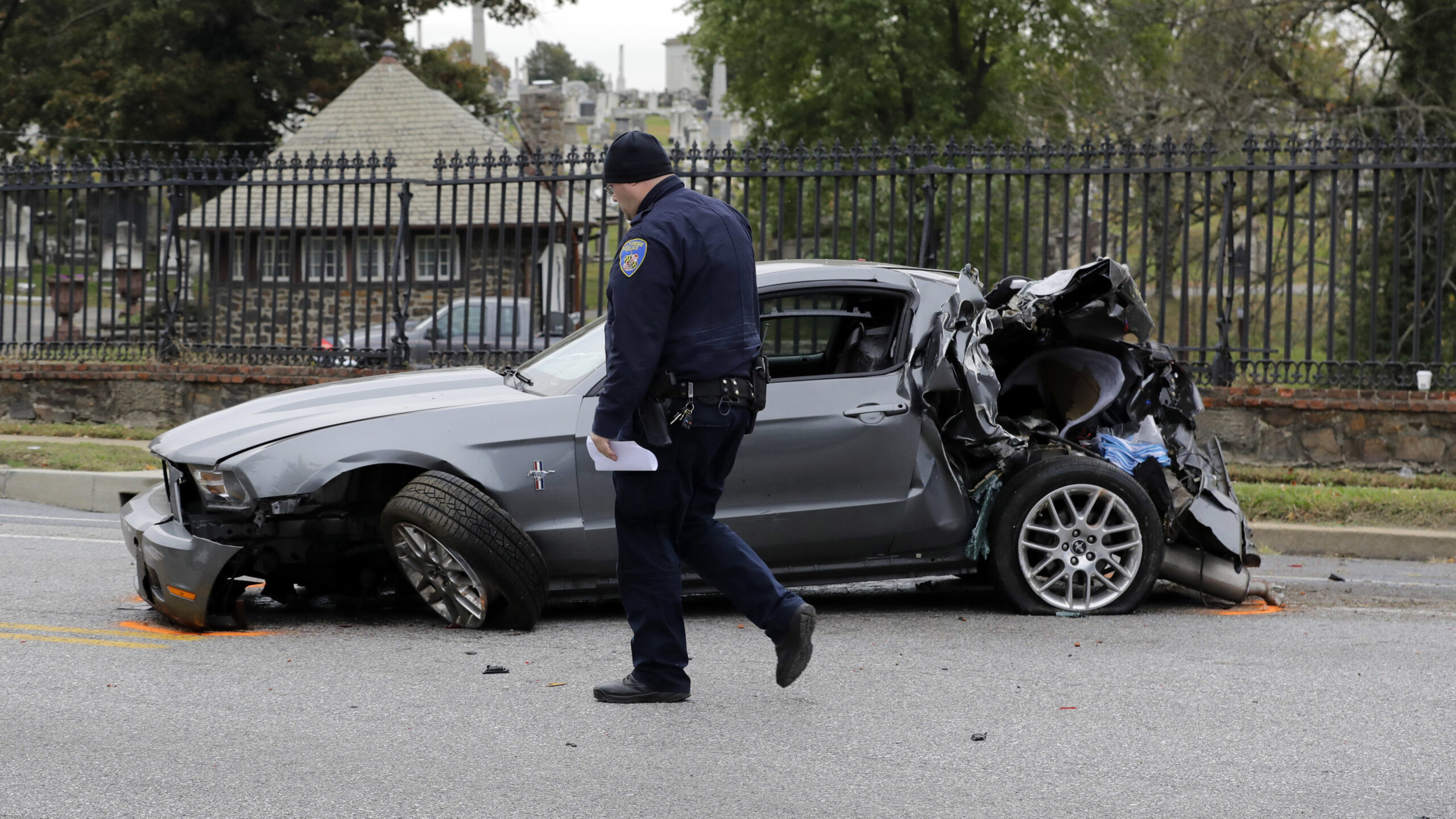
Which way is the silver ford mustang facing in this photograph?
to the viewer's left

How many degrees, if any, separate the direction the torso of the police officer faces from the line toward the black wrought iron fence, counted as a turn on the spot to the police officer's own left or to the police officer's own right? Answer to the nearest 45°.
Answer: approximately 45° to the police officer's own right

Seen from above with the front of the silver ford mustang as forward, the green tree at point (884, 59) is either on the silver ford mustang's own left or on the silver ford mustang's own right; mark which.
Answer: on the silver ford mustang's own right

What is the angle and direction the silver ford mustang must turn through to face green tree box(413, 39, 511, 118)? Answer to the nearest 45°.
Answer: approximately 90° to its right

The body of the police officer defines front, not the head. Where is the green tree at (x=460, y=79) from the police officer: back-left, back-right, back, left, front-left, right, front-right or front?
front-right

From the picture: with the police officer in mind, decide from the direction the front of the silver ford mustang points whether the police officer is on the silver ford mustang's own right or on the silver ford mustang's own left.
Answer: on the silver ford mustang's own left

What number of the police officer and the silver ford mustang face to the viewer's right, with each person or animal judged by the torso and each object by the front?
0

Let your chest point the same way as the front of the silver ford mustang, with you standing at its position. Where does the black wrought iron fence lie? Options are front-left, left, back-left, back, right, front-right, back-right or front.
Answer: right

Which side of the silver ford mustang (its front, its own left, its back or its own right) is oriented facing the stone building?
right
